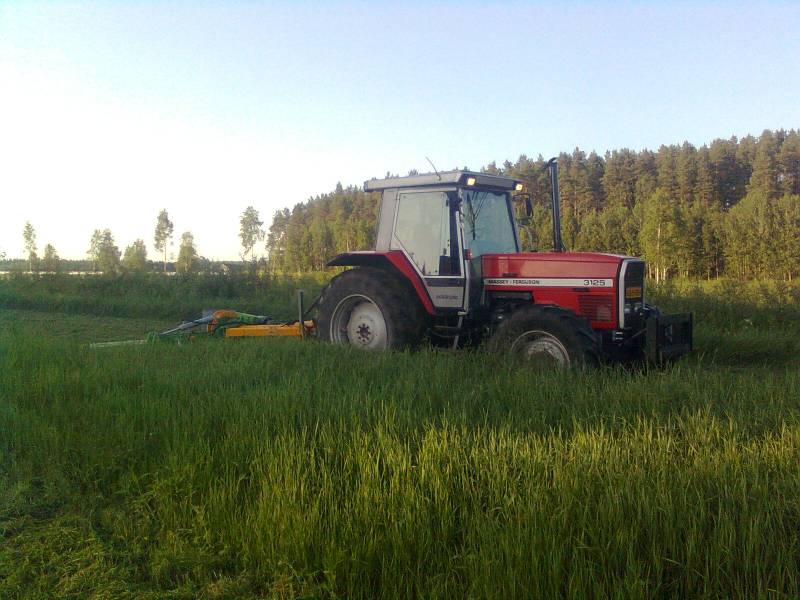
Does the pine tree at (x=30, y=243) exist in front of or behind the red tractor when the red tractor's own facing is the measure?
behind

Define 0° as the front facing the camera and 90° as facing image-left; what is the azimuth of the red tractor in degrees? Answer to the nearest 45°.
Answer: approximately 315°
